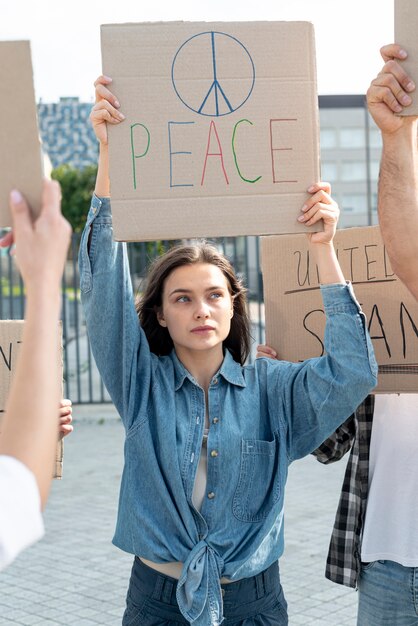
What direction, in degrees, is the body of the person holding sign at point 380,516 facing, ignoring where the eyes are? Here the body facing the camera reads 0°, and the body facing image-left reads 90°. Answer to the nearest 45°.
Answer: approximately 0°

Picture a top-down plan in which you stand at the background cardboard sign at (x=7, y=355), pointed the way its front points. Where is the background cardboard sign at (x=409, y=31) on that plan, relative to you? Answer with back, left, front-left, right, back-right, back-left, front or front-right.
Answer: front-left

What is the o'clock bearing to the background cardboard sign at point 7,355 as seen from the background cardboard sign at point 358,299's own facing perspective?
the background cardboard sign at point 7,355 is roughly at 3 o'clock from the background cardboard sign at point 358,299.

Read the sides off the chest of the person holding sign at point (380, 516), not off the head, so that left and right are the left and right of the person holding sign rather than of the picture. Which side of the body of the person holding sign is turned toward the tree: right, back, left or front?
back

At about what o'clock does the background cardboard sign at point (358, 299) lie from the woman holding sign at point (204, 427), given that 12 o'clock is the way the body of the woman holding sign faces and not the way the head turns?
The background cardboard sign is roughly at 8 o'clock from the woman holding sign.

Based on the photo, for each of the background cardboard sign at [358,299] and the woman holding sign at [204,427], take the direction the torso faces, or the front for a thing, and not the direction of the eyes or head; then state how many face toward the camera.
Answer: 2
